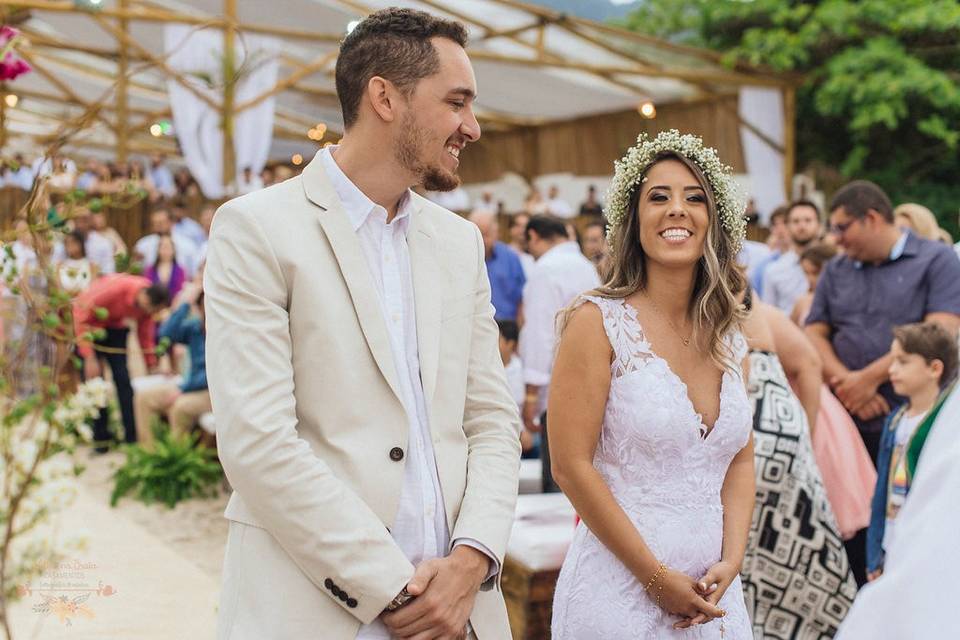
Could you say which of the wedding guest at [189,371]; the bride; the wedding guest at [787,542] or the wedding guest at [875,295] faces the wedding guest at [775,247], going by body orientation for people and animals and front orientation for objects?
the wedding guest at [787,542]

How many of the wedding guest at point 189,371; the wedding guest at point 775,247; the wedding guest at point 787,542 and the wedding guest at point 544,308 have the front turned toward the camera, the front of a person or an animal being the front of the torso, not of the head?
1

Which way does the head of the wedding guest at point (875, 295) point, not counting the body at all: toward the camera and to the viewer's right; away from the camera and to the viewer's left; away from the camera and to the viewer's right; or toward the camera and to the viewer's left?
toward the camera and to the viewer's left

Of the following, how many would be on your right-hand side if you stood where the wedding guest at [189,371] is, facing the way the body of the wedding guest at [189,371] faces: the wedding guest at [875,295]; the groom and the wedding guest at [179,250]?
1

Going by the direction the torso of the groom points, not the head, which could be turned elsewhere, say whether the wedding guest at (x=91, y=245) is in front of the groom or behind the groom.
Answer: behind

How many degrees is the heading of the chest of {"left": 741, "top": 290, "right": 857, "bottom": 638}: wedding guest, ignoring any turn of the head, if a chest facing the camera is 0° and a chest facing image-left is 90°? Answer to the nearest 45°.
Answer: approximately 180°

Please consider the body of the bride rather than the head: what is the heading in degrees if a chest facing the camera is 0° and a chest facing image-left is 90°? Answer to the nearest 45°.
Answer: approximately 315°

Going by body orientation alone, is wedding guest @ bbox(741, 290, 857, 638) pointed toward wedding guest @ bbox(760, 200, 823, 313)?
yes

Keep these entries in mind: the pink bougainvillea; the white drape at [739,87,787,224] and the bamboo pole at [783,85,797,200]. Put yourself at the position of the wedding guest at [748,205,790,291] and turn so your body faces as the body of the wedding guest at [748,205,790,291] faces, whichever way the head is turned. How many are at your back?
2

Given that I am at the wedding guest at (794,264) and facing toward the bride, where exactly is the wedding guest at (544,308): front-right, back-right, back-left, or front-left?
front-right

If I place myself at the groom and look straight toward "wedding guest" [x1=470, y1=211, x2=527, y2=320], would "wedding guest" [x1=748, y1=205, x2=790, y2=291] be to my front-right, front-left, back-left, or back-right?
front-right

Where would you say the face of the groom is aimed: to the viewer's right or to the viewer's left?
to the viewer's right

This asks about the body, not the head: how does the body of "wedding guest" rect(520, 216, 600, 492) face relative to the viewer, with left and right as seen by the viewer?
facing to the left of the viewer

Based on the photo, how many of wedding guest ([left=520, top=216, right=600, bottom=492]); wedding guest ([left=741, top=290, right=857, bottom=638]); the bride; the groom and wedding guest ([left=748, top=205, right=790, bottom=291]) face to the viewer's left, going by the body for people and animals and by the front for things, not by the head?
1

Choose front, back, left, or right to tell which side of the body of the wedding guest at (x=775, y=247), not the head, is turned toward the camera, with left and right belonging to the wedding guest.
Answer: front

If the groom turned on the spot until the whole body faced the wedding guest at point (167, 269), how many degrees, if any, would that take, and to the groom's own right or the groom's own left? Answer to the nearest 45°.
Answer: approximately 135° to the groom's own left
